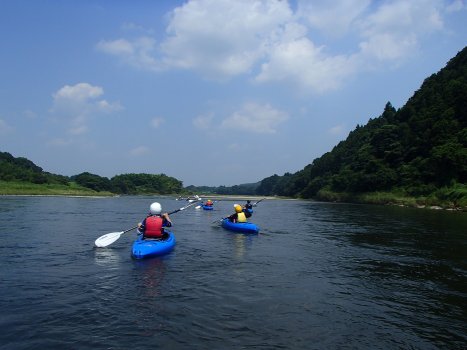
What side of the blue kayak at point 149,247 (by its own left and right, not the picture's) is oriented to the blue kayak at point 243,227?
front

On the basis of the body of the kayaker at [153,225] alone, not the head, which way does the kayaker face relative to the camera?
away from the camera

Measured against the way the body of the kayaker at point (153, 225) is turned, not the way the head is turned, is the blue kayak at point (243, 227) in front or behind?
in front

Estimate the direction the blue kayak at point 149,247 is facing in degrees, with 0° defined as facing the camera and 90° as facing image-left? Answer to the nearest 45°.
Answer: approximately 225°
